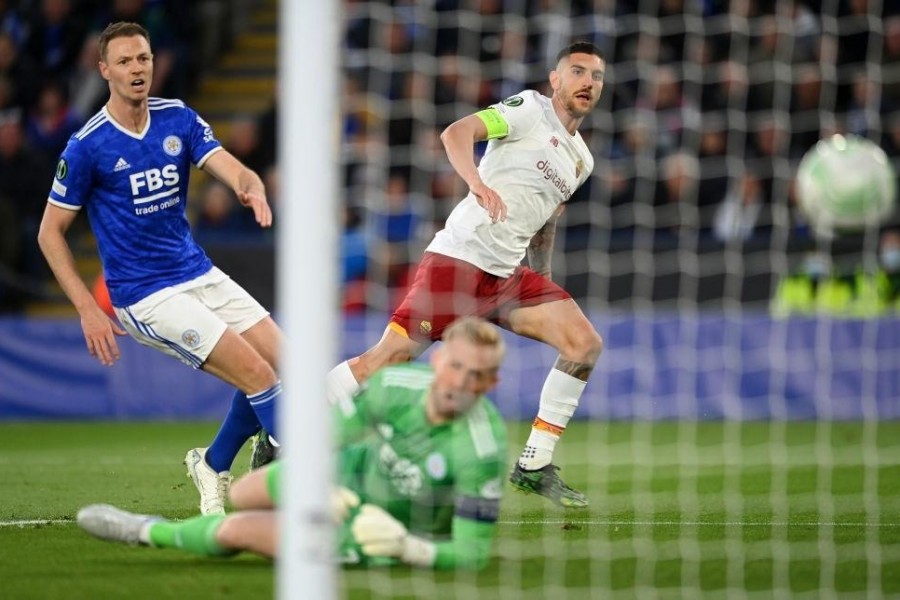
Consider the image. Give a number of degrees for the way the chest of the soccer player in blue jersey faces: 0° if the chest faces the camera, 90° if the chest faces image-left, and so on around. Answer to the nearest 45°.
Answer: approximately 315°

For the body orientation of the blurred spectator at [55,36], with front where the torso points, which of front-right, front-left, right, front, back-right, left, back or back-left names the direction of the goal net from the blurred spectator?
front-left

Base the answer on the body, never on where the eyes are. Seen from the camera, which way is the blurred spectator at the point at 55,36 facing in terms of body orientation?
toward the camera

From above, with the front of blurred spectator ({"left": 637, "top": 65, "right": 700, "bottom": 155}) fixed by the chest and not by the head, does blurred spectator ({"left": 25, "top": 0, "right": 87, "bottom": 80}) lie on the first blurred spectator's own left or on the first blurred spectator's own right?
on the first blurred spectator's own right

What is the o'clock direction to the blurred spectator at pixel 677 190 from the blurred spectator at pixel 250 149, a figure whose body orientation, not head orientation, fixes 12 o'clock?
the blurred spectator at pixel 677 190 is roughly at 10 o'clock from the blurred spectator at pixel 250 149.

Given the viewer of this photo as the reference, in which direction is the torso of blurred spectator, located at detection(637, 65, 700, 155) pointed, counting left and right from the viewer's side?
facing the viewer

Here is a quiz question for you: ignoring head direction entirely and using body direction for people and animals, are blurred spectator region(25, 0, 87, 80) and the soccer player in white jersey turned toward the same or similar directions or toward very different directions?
same or similar directions

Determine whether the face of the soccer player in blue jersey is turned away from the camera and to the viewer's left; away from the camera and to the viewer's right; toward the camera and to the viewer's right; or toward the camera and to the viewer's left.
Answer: toward the camera and to the viewer's right

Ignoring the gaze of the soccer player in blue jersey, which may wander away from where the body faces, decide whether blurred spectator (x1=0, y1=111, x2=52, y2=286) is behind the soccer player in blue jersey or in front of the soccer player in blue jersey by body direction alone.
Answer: behind

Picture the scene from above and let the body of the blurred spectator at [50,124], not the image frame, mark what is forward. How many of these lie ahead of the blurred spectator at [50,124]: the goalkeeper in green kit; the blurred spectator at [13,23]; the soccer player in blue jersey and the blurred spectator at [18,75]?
2

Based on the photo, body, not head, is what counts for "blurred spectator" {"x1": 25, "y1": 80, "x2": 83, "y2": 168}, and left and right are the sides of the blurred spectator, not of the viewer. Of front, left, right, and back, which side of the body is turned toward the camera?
front

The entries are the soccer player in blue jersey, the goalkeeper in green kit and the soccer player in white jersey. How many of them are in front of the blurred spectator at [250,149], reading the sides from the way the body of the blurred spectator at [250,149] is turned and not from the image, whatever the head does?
3

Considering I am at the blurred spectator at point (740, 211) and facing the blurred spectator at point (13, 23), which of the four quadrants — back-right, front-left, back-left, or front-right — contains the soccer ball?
back-left

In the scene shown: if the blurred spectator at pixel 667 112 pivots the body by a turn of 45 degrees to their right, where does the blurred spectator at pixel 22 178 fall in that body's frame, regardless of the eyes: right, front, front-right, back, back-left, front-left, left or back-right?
front-right
